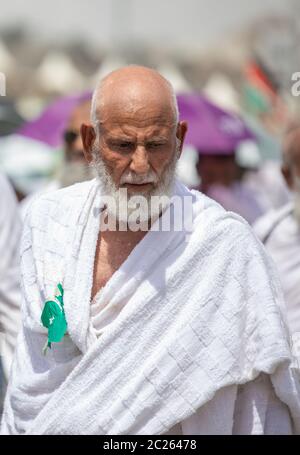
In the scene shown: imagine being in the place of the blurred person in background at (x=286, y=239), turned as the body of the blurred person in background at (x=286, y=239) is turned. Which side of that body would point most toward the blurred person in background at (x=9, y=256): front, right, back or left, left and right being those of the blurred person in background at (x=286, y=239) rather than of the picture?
right

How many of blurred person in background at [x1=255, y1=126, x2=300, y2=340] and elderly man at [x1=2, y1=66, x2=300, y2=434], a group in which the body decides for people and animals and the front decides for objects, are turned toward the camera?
2

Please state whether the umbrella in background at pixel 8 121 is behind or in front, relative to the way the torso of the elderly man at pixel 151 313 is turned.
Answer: behind

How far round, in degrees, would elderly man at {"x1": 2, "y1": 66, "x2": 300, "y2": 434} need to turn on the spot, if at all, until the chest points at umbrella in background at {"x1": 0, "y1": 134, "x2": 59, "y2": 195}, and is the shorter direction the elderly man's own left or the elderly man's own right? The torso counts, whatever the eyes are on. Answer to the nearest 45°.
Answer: approximately 180°

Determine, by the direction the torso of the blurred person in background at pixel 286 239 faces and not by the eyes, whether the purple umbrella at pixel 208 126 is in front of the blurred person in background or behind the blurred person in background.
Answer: behind

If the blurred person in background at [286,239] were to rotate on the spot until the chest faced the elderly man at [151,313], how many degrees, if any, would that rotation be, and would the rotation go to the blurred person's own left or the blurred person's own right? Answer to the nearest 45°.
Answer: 0° — they already face them

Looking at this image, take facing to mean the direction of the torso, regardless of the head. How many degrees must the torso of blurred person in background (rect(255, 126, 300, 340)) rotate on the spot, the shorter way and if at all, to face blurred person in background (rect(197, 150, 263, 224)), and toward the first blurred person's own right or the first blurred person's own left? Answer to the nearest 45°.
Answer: approximately 180°

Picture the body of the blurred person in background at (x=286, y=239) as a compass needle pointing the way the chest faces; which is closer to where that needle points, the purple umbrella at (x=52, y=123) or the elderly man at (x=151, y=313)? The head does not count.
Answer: the elderly man

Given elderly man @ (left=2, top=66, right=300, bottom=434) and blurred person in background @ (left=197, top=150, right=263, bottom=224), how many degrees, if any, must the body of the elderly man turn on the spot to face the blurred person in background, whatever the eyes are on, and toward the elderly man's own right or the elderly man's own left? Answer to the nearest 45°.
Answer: approximately 180°

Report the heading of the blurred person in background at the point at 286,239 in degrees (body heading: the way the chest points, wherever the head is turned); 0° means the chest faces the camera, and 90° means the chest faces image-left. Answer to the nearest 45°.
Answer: approximately 0°

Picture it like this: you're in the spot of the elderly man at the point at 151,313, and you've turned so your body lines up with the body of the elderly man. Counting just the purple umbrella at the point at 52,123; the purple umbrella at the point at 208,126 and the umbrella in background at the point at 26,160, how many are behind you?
3
